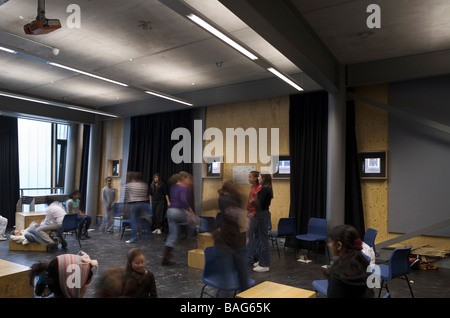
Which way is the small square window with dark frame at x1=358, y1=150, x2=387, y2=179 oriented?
toward the camera

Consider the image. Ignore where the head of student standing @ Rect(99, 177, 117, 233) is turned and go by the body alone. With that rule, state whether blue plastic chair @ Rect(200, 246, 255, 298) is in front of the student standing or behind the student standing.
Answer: in front

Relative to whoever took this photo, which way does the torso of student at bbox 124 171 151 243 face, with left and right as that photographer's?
facing away from the viewer and to the left of the viewer

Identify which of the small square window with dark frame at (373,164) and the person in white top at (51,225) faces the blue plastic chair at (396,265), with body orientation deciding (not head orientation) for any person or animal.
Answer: the small square window with dark frame

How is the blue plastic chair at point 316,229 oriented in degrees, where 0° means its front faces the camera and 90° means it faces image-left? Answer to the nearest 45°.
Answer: approximately 45°

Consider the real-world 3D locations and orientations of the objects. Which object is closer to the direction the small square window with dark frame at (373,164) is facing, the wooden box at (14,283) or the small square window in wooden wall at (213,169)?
the wooden box

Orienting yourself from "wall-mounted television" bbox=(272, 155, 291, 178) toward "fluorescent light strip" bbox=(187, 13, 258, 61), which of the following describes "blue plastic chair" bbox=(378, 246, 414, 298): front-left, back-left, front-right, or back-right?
front-left
